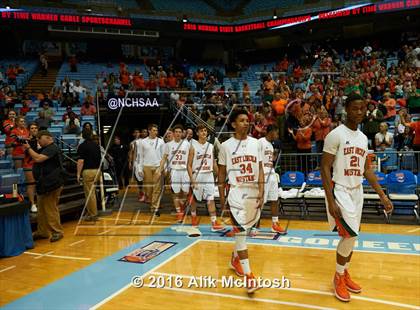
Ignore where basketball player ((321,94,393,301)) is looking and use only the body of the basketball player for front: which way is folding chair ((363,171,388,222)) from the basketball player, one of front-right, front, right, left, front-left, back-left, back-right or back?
back-left

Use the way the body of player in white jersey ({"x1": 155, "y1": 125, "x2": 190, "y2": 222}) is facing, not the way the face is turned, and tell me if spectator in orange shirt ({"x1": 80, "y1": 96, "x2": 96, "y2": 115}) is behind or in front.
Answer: behind

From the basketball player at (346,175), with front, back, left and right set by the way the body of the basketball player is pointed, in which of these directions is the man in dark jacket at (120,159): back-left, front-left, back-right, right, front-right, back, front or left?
back

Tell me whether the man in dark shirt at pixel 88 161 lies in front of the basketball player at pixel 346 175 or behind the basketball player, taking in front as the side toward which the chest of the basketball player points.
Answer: behind

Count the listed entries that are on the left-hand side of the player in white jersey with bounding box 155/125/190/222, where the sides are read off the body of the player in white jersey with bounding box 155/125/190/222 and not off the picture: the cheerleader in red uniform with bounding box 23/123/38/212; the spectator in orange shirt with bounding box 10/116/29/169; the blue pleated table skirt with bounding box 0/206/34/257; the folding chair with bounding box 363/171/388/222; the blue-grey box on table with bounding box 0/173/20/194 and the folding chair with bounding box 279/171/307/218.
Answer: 2

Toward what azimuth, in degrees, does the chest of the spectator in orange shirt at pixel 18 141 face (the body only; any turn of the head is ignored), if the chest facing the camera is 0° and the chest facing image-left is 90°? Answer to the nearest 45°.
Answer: approximately 315°

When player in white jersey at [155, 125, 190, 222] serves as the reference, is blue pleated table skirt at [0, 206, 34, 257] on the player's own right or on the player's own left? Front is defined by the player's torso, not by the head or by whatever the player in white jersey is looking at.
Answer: on the player's own right

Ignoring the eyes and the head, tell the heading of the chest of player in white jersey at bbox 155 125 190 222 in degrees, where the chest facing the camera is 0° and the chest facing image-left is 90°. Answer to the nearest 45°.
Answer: approximately 0°

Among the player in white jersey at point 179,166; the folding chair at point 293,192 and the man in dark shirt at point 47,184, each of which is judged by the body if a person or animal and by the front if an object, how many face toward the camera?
2
